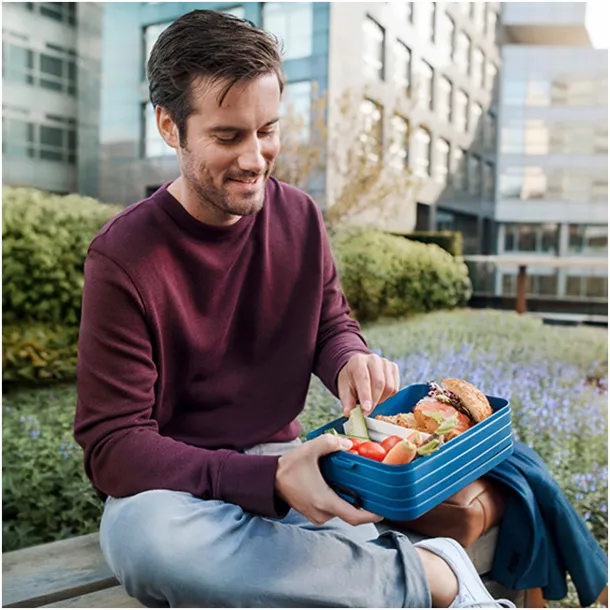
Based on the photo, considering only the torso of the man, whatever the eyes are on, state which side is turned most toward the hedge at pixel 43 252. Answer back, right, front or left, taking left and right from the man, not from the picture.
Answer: back

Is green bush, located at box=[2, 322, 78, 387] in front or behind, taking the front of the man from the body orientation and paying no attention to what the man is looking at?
behind

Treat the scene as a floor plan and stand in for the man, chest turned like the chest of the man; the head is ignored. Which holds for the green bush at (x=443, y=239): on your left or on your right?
on your left

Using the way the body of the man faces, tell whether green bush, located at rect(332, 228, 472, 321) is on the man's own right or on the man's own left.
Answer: on the man's own left

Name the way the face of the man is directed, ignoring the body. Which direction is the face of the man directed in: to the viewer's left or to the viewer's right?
to the viewer's right

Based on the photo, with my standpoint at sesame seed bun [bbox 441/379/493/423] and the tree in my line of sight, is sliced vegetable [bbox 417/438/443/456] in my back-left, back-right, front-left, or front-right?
back-left

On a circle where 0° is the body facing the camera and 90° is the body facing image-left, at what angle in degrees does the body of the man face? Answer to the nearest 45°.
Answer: approximately 315°

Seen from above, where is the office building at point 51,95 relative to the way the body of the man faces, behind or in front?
behind

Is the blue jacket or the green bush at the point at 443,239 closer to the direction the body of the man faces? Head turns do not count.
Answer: the blue jacket

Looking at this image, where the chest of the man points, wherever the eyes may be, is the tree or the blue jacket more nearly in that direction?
the blue jacket
